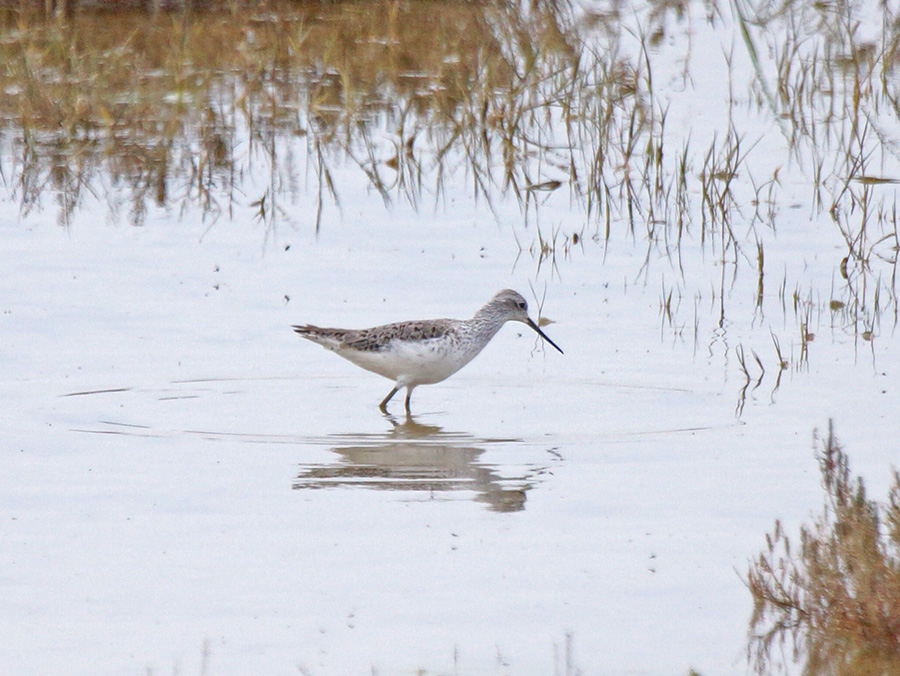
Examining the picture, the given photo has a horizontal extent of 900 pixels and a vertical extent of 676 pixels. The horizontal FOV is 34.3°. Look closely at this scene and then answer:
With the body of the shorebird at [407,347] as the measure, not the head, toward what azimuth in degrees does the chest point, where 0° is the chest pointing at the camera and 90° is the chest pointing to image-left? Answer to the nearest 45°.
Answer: approximately 270°
